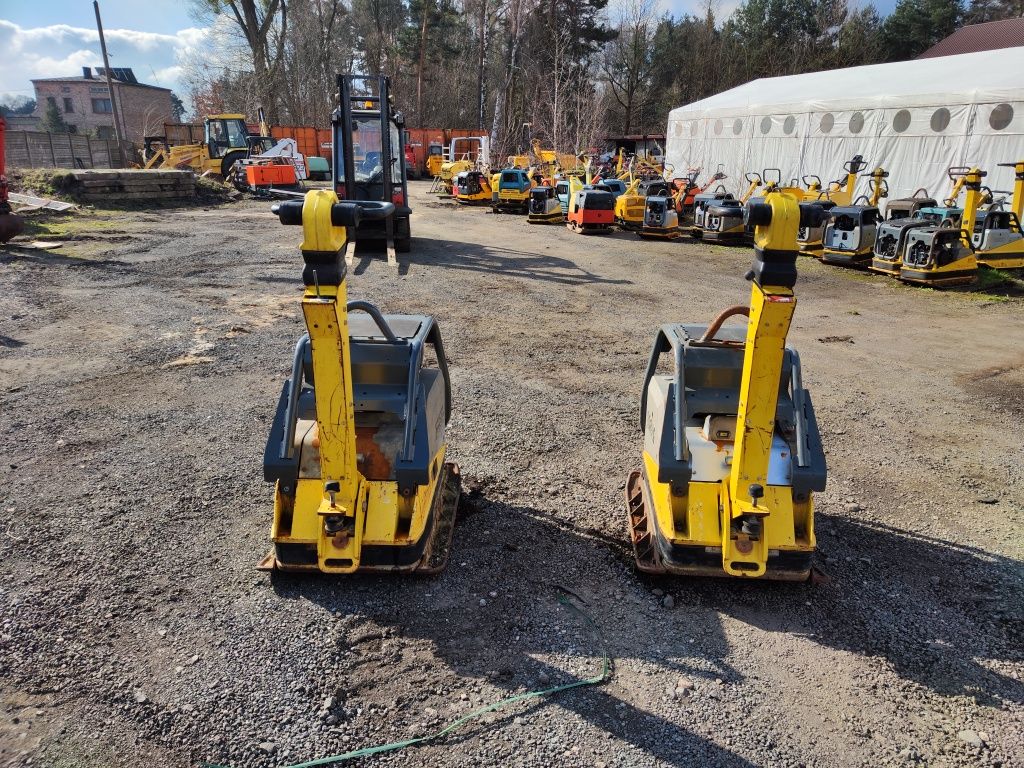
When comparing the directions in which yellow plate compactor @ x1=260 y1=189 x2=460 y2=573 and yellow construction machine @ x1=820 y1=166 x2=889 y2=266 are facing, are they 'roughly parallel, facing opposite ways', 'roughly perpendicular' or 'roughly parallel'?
roughly perpendicular

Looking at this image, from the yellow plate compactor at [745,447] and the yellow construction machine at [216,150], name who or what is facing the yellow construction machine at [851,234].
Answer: the yellow plate compactor

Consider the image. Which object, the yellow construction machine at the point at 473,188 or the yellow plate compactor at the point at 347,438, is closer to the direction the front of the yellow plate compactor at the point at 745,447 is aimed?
the yellow construction machine

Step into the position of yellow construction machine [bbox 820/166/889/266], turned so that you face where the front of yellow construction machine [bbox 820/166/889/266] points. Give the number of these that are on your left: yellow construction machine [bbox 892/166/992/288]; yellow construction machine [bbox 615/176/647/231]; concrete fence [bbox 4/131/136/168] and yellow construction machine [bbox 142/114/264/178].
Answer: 1

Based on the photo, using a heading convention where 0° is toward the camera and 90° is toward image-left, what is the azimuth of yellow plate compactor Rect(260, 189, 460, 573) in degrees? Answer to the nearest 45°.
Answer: approximately 180°

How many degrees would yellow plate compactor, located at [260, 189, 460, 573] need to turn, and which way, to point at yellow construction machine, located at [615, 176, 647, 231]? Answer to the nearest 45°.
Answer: approximately 45° to its right

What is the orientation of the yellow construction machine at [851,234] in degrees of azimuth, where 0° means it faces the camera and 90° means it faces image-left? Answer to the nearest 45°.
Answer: approximately 45°

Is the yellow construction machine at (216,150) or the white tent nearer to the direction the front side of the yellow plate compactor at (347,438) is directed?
the yellow construction machine

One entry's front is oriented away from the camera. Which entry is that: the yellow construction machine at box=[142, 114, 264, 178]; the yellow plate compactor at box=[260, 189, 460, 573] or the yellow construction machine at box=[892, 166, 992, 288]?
the yellow plate compactor

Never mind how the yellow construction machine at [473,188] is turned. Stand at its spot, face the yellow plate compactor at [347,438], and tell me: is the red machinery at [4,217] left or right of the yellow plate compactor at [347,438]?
right

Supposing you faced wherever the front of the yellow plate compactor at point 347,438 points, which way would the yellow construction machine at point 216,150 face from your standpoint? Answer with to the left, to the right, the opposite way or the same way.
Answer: to the left

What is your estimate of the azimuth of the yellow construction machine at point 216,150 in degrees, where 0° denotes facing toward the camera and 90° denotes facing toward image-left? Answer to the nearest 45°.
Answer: approximately 90°

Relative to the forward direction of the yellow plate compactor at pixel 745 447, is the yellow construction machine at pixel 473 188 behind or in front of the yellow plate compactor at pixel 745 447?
in front

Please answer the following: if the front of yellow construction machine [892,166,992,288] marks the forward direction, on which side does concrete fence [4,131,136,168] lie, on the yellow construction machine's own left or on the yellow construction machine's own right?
on the yellow construction machine's own right

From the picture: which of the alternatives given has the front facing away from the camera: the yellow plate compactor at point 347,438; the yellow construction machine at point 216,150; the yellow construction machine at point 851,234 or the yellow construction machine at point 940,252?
the yellow plate compactor

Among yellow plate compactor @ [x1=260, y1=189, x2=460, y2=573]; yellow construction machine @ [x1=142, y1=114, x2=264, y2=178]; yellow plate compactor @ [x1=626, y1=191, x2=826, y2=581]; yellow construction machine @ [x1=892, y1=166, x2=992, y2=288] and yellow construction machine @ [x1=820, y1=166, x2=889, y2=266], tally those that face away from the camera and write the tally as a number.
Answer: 2

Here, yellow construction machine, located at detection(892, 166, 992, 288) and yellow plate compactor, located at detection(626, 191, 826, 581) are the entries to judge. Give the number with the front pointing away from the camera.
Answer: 1

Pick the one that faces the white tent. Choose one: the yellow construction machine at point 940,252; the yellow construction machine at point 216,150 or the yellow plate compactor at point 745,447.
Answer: the yellow plate compactor

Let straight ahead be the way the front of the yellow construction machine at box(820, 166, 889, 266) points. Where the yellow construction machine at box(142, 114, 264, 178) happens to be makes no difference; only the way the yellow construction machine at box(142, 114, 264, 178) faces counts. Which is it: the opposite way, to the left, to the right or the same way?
the same way

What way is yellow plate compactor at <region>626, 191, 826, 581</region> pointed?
away from the camera
